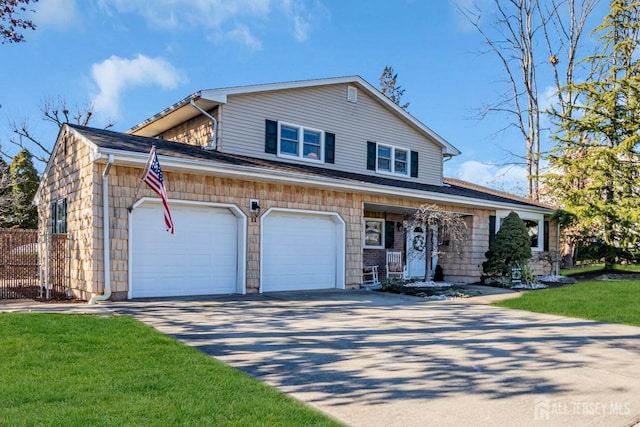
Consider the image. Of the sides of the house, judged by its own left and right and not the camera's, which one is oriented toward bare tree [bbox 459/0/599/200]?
left

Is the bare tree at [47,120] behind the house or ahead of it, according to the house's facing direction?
behind

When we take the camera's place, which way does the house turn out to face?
facing the viewer and to the right of the viewer

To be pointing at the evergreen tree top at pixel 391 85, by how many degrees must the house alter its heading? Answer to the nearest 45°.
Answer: approximately 135° to its left

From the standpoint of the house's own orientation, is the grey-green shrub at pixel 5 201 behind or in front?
behind
